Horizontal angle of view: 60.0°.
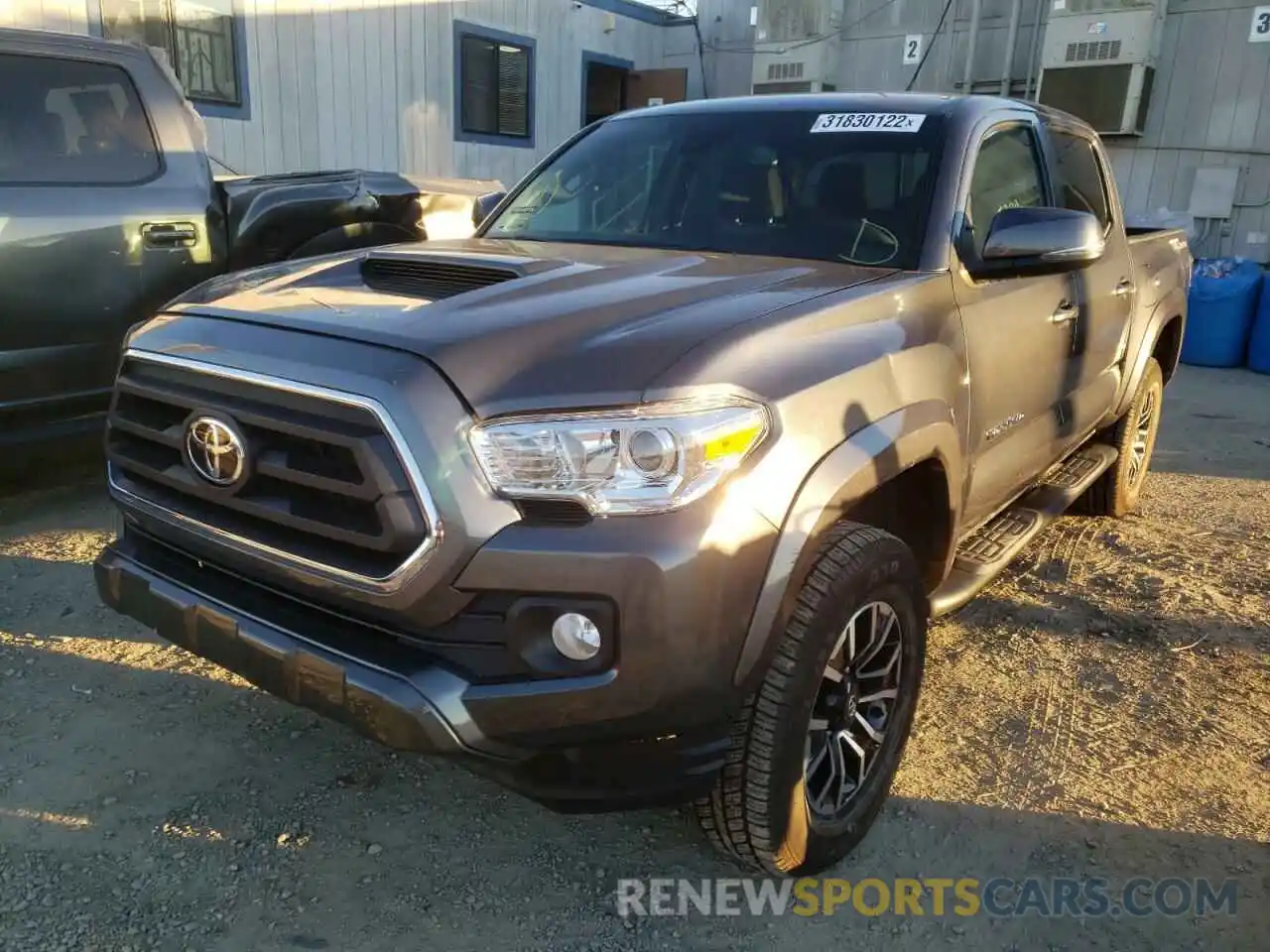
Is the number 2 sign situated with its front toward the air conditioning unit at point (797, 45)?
no

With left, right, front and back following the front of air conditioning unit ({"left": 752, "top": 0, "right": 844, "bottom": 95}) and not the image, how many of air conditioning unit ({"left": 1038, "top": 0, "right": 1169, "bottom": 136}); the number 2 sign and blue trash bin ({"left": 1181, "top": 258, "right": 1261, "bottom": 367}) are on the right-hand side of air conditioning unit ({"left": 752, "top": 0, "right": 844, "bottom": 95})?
0

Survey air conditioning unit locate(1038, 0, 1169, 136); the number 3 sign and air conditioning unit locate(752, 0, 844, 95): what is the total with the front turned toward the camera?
3

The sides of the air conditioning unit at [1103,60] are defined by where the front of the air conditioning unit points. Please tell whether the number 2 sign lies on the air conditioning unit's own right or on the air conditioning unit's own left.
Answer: on the air conditioning unit's own right

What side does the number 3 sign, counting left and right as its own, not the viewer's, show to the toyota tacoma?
front

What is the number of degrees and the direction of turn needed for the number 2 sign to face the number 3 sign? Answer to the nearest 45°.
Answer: approximately 90° to its left

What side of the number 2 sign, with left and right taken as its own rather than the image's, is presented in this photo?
front

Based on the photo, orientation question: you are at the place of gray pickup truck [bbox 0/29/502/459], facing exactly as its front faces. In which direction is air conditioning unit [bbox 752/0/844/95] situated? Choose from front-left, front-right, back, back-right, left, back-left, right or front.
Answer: back

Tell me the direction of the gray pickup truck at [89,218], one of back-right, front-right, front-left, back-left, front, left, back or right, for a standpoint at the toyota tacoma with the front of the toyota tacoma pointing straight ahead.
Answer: right

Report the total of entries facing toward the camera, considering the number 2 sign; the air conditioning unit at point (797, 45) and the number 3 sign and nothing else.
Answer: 3

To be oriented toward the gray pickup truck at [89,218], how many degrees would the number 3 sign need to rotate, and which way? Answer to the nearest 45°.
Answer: approximately 45° to its right

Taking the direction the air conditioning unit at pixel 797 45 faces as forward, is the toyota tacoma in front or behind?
in front

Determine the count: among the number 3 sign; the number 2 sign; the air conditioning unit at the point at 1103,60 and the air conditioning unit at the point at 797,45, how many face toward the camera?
4

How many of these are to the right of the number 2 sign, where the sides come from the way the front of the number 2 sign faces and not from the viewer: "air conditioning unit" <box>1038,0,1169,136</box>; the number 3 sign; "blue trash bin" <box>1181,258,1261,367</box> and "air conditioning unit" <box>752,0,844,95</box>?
1

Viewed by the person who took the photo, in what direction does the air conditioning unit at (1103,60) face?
facing the viewer

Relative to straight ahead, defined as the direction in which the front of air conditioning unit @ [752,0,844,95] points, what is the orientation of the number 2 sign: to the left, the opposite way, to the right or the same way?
the same way

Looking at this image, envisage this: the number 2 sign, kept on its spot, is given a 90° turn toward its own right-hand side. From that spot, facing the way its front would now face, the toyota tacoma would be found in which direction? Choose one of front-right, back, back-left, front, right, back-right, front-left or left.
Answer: left
